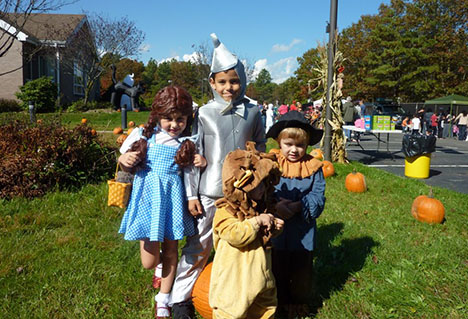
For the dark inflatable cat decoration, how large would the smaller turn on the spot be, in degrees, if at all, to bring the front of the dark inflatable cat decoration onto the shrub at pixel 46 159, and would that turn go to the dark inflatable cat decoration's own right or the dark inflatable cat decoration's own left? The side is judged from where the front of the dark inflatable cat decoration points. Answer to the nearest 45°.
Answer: approximately 90° to the dark inflatable cat decoration's own right

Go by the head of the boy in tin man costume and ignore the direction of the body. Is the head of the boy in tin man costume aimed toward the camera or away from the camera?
toward the camera

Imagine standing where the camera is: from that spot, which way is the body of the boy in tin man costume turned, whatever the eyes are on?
toward the camera

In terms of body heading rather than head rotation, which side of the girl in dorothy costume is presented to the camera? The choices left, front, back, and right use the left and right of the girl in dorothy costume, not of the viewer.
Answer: front

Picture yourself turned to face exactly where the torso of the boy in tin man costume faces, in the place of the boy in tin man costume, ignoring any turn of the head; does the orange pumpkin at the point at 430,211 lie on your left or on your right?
on your left

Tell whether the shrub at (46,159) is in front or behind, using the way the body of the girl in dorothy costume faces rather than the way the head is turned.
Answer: behind
